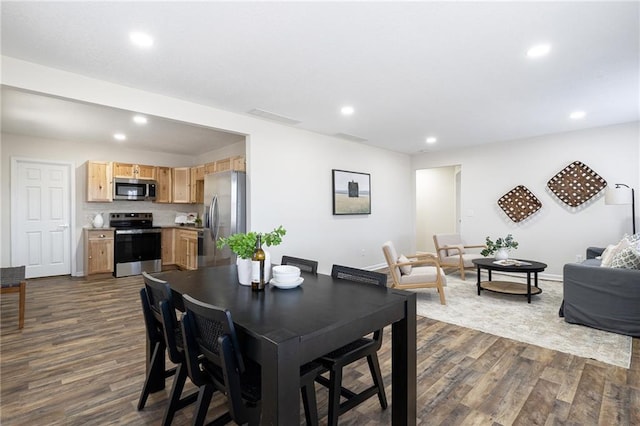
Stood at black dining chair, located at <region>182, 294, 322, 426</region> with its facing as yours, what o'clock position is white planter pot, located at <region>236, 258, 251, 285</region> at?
The white planter pot is roughly at 11 o'clock from the black dining chair.

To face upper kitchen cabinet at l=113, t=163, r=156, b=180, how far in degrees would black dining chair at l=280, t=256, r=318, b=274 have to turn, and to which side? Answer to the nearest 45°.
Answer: approximately 90° to its right

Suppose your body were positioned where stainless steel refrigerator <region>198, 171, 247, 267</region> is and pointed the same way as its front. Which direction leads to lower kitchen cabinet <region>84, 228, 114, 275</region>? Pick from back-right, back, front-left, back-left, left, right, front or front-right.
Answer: right

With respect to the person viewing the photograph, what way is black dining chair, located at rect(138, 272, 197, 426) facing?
facing away from the viewer and to the right of the viewer

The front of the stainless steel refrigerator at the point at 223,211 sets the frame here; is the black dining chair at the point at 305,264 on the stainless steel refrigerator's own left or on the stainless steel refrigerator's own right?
on the stainless steel refrigerator's own left

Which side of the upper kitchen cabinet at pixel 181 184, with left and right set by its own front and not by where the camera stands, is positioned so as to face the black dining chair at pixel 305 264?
front

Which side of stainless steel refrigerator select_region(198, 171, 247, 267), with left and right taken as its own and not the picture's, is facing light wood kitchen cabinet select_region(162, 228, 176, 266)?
right

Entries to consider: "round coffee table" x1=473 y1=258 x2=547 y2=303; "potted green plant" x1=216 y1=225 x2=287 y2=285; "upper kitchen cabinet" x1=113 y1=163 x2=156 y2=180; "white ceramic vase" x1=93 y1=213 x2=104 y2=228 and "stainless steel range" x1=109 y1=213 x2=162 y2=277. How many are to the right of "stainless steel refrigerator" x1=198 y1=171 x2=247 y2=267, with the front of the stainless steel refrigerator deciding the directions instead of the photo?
3

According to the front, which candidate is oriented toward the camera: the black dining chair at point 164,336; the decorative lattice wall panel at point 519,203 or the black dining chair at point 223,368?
the decorative lattice wall panel

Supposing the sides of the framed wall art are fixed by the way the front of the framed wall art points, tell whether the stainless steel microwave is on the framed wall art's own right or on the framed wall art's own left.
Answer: on the framed wall art's own right

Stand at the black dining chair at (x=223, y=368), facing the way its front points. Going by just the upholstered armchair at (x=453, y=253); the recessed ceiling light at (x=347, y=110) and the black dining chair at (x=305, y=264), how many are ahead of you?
3

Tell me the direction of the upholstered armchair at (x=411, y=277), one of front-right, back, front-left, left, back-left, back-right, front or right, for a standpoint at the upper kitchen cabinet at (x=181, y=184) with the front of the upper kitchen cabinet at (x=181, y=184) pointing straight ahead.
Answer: front-left

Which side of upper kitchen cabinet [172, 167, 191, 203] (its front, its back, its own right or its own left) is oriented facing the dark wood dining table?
front
